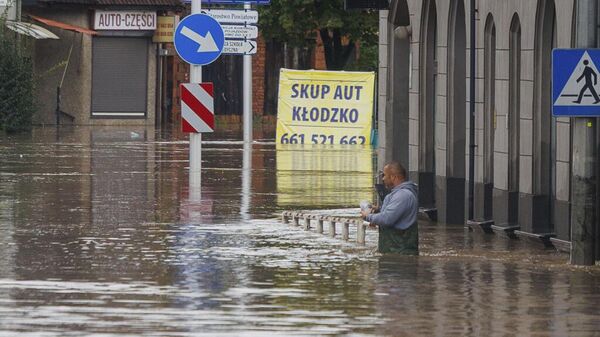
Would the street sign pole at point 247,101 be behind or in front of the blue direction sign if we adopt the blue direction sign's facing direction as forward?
behind

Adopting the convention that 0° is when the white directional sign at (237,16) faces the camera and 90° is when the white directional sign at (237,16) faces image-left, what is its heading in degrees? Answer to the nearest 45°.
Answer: approximately 0°

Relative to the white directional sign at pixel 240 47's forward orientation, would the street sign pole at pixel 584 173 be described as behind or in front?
in front

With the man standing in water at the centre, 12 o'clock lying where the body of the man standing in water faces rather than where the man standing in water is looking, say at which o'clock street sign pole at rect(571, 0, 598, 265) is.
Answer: The street sign pole is roughly at 6 o'clock from the man standing in water.

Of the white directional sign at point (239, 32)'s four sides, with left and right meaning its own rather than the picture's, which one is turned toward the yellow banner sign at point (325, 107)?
left

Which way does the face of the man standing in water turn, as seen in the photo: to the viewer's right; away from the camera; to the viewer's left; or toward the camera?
to the viewer's left

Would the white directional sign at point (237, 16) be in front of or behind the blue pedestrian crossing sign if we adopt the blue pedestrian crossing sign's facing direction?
behind

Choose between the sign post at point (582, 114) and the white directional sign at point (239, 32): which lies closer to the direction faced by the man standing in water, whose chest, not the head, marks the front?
the white directional sign

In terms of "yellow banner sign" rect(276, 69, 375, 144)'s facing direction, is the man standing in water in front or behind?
in front

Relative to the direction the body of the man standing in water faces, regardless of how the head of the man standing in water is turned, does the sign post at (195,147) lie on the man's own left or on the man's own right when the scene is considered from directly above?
on the man's own right
